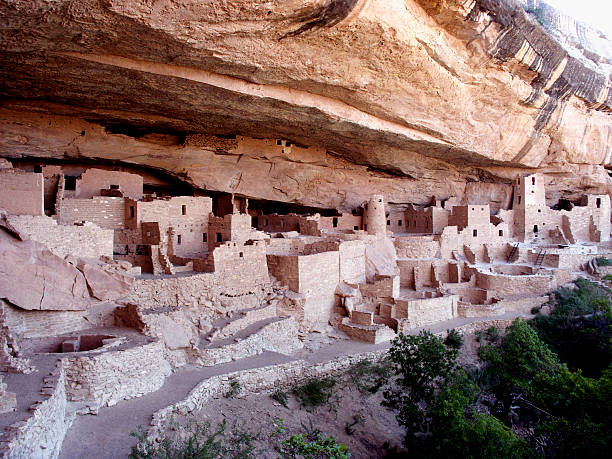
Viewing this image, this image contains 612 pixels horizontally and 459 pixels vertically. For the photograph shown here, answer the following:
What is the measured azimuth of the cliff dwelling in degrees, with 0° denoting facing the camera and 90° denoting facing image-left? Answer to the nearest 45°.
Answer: approximately 315°

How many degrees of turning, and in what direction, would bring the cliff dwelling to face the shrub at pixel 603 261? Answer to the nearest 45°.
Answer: approximately 45° to its left
